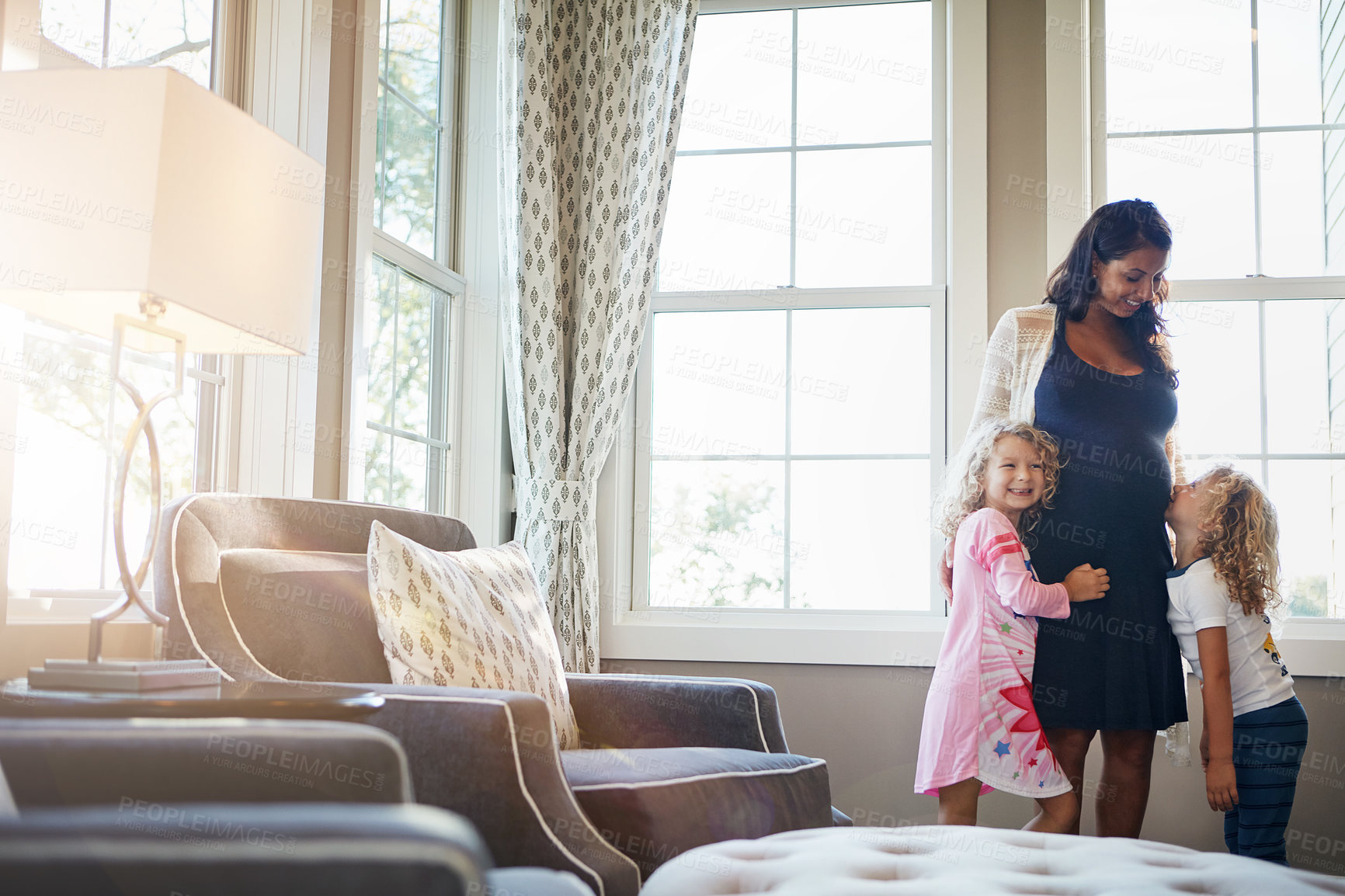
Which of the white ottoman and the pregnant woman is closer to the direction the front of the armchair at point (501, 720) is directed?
the white ottoman

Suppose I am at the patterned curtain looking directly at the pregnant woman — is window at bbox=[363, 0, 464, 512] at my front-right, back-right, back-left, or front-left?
back-right

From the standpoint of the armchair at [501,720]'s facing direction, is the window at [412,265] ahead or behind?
behind

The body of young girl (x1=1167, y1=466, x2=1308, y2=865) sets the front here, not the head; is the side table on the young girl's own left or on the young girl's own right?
on the young girl's own left

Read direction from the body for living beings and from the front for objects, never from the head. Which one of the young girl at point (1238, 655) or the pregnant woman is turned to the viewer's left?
the young girl

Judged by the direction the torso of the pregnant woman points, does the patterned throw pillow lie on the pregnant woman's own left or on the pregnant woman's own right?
on the pregnant woman's own right

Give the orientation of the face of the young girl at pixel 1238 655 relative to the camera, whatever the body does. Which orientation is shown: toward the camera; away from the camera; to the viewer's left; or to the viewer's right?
to the viewer's left

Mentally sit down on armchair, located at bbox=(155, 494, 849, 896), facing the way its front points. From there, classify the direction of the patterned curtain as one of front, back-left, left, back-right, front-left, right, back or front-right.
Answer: back-left

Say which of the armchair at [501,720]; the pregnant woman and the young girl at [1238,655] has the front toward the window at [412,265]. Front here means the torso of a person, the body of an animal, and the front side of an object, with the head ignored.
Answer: the young girl

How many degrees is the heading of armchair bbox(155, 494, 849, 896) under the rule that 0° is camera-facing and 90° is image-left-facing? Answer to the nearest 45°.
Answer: approximately 315°

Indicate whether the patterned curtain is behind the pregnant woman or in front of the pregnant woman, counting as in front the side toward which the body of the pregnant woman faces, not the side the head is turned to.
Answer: behind

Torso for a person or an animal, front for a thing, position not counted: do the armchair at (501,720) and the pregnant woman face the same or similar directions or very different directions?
same or similar directions

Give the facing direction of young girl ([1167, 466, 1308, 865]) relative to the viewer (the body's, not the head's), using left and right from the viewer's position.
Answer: facing to the left of the viewer

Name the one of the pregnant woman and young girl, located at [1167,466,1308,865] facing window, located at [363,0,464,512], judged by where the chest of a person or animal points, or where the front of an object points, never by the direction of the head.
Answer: the young girl

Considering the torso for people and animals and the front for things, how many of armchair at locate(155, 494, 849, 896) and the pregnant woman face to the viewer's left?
0
